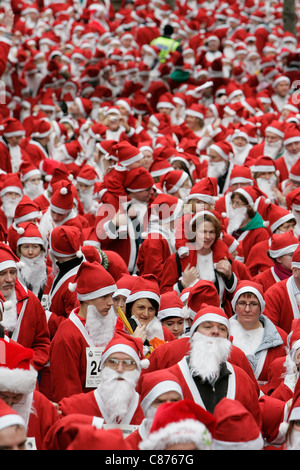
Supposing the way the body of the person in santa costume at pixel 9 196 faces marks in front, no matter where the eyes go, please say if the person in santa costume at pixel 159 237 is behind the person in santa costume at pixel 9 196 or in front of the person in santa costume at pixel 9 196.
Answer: in front

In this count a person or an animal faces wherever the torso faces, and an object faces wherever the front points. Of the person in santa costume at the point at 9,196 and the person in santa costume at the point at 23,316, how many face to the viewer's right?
0

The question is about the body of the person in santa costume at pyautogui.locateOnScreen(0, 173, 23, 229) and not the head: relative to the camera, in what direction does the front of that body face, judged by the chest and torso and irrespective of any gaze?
toward the camera

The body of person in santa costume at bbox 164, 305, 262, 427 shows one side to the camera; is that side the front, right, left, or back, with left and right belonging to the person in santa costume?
front

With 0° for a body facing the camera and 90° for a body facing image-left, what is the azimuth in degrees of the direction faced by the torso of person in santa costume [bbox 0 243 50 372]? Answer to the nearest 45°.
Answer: approximately 45°

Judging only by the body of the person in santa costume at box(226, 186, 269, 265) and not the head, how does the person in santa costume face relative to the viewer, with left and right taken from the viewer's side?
facing the viewer and to the left of the viewer

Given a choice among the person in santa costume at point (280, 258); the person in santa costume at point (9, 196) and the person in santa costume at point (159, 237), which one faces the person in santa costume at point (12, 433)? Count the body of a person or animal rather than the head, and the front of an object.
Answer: the person in santa costume at point (9, 196)

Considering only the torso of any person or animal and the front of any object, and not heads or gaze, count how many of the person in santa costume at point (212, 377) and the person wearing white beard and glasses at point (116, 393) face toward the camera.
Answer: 2
